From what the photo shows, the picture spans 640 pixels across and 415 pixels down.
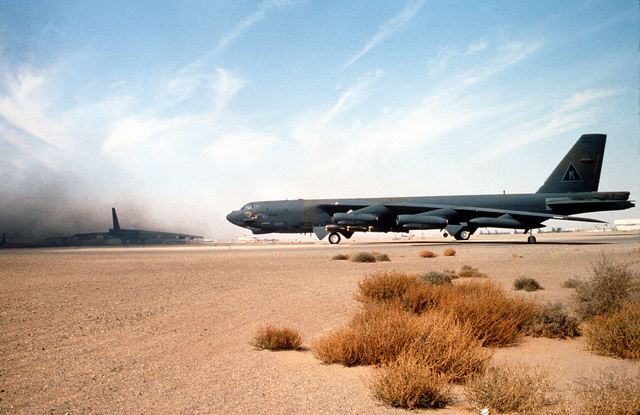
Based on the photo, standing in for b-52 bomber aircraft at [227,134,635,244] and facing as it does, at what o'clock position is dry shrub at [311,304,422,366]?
The dry shrub is roughly at 9 o'clock from the b-52 bomber aircraft.

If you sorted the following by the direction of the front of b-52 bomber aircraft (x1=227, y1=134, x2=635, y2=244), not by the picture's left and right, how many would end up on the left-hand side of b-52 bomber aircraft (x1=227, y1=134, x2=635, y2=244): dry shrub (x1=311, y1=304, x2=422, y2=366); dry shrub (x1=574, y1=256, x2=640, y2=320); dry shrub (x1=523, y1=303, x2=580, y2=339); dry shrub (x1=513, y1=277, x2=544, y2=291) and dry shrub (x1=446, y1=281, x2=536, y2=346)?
5

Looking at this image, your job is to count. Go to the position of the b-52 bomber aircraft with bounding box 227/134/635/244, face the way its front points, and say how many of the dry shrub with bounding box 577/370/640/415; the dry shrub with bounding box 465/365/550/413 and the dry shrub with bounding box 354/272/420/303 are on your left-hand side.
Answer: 3

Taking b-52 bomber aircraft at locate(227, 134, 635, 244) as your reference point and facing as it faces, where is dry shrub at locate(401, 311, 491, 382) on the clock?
The dry shrub is roughly at 9 o'clock from the b-52 bomber aircraft.

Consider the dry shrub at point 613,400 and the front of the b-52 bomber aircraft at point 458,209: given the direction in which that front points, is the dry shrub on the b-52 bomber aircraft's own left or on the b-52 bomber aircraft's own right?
on the b-52 bomber aircraft's own left

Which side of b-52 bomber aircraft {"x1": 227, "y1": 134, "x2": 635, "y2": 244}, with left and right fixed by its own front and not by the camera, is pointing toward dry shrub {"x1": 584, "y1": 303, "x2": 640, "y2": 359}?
left

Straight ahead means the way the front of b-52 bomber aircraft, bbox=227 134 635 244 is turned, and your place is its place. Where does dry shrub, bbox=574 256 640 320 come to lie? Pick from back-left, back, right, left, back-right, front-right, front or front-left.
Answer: left

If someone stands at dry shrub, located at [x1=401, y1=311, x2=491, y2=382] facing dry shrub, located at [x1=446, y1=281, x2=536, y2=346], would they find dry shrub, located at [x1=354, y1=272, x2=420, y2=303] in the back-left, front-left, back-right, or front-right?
front-left

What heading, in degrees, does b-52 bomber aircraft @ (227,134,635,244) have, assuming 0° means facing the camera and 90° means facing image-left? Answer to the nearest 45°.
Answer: approximately 90°

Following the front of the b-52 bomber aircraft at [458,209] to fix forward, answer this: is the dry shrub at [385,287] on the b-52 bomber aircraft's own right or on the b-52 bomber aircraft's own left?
on the b-52 bomber aircraft's own left

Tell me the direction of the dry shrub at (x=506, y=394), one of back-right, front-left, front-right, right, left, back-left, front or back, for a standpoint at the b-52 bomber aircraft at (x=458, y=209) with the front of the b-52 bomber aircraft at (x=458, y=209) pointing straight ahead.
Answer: left

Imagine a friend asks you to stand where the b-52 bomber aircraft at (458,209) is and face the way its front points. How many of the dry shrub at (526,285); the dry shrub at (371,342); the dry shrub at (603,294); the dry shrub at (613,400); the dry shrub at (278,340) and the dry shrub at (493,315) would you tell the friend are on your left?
6

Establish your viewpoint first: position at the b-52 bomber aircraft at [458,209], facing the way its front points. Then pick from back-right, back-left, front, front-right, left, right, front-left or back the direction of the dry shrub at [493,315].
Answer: left

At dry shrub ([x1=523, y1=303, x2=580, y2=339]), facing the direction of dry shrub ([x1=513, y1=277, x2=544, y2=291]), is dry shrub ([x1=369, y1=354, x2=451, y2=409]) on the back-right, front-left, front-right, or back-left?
back-left

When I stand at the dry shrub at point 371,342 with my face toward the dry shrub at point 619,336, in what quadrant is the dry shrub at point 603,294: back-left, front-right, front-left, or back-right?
front-left

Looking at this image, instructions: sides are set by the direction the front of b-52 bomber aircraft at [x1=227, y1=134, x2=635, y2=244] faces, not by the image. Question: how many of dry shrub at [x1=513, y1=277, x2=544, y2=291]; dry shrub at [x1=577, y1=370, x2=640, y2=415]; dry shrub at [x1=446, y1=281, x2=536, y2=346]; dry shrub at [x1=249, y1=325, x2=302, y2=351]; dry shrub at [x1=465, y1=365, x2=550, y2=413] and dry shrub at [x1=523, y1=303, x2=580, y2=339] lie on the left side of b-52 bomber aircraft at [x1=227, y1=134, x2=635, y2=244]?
6

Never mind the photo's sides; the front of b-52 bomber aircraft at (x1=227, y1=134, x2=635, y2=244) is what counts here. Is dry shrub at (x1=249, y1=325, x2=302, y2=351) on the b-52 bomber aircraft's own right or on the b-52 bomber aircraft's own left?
on the b-52 bomber aircraft's own left

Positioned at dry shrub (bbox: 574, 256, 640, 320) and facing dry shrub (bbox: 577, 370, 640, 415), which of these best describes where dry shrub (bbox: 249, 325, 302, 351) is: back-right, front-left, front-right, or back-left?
front-right
